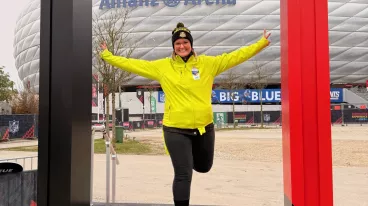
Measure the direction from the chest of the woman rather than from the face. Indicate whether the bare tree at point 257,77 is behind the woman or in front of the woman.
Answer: behind

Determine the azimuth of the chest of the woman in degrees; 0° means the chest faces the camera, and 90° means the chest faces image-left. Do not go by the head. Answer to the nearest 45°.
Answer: approximately 0°

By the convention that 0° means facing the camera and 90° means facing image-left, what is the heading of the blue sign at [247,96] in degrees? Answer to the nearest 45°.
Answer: approximately 0°

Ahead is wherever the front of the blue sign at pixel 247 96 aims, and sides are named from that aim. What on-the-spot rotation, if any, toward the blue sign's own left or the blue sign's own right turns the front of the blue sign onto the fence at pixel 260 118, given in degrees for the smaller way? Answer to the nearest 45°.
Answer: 0° — it already faces it

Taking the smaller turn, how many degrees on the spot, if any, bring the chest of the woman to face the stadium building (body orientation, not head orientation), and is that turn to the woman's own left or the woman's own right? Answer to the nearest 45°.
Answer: approximately 180°
